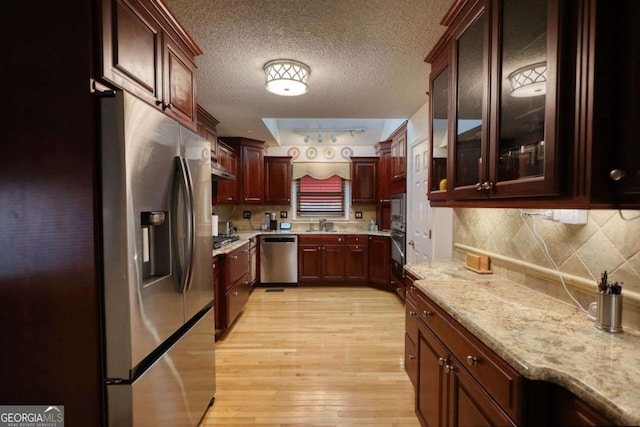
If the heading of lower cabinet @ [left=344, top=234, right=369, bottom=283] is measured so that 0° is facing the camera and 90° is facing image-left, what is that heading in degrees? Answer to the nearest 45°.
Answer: approximately 0°

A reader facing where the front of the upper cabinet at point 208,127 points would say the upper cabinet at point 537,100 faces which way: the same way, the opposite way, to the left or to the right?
the opposite way

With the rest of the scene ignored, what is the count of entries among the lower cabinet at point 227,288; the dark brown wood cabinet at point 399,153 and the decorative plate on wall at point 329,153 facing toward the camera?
1

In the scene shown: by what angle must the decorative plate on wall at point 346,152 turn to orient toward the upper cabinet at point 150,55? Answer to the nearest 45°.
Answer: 0° — it already faces it

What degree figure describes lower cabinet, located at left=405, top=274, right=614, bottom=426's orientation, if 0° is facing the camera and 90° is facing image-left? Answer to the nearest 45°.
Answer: approximately 45°

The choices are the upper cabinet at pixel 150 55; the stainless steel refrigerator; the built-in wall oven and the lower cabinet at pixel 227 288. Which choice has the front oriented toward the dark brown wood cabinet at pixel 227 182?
the built-in wall oven

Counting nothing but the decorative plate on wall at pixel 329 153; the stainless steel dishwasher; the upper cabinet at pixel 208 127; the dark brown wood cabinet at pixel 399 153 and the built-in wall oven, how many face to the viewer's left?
2

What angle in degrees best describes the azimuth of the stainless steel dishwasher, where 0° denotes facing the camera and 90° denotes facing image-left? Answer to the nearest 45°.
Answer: approximately 0°
